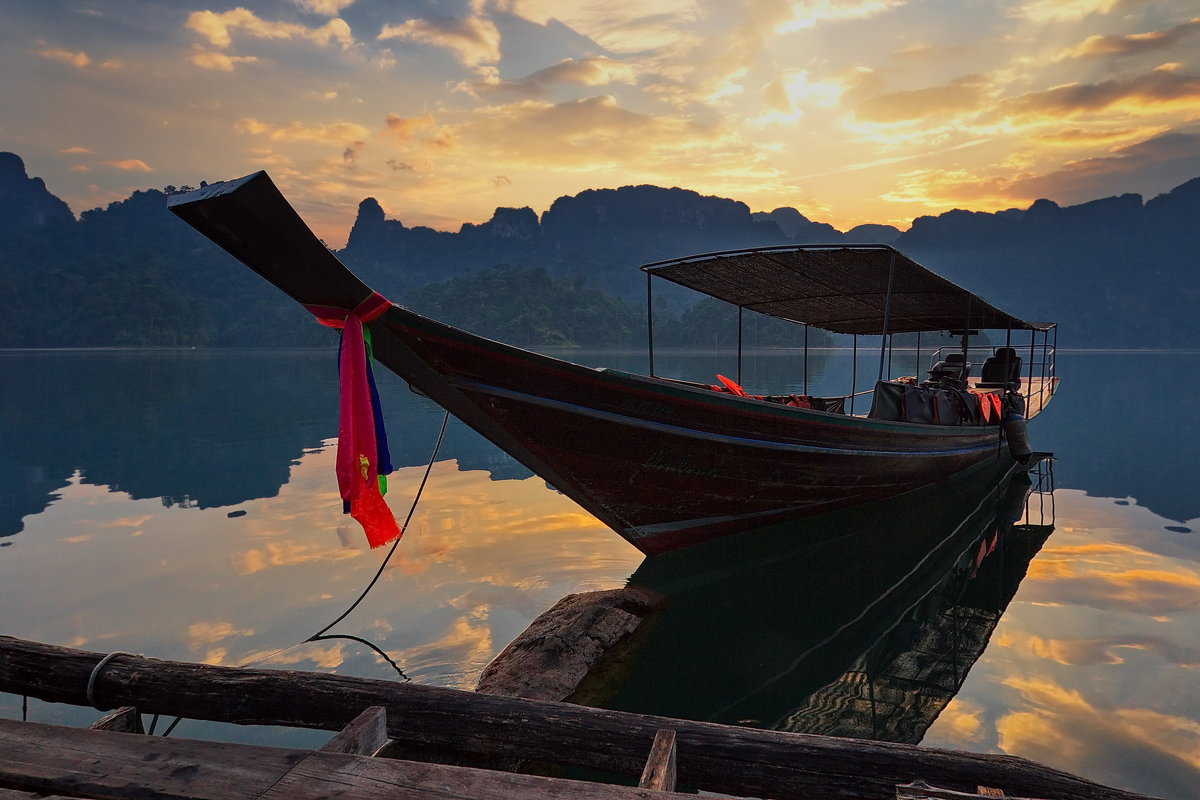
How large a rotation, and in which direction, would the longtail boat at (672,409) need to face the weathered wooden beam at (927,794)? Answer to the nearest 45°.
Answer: approximately 45° to its left

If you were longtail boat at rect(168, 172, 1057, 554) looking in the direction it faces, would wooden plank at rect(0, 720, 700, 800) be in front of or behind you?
in front

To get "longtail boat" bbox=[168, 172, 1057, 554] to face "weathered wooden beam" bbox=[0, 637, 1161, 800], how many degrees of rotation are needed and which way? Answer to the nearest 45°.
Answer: approximately 45° to its left

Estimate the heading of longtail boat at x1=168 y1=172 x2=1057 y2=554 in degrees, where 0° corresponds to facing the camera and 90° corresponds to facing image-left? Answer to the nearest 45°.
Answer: approximately 45°
